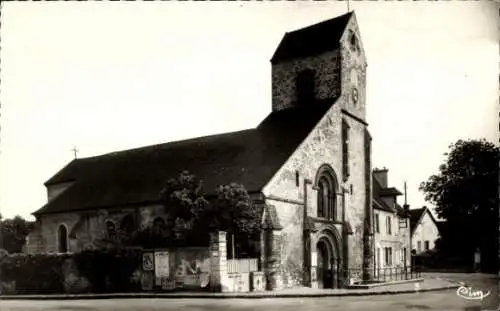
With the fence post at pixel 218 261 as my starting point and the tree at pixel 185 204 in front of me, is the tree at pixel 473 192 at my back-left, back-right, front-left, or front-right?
front-right

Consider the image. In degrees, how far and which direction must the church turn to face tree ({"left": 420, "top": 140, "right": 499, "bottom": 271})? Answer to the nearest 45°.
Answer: approximately 90° to its left

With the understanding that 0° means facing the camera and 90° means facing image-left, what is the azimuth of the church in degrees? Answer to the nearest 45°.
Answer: approximately 315°

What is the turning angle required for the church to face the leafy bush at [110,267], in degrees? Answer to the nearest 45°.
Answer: approximately 90° to its right
